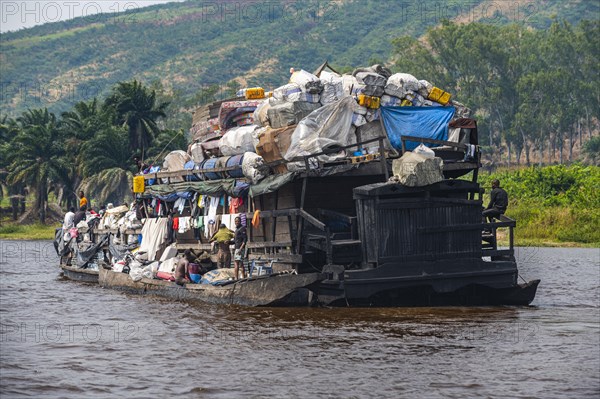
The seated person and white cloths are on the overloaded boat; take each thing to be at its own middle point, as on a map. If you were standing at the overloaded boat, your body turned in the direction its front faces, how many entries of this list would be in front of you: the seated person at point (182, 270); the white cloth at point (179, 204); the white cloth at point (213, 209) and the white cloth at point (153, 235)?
4

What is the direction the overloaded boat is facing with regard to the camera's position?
facing away from the viewer and to the left of the viewer

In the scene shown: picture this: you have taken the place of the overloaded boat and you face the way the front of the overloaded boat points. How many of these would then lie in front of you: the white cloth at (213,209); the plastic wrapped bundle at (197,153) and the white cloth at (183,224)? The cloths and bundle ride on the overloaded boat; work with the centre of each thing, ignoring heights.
3
